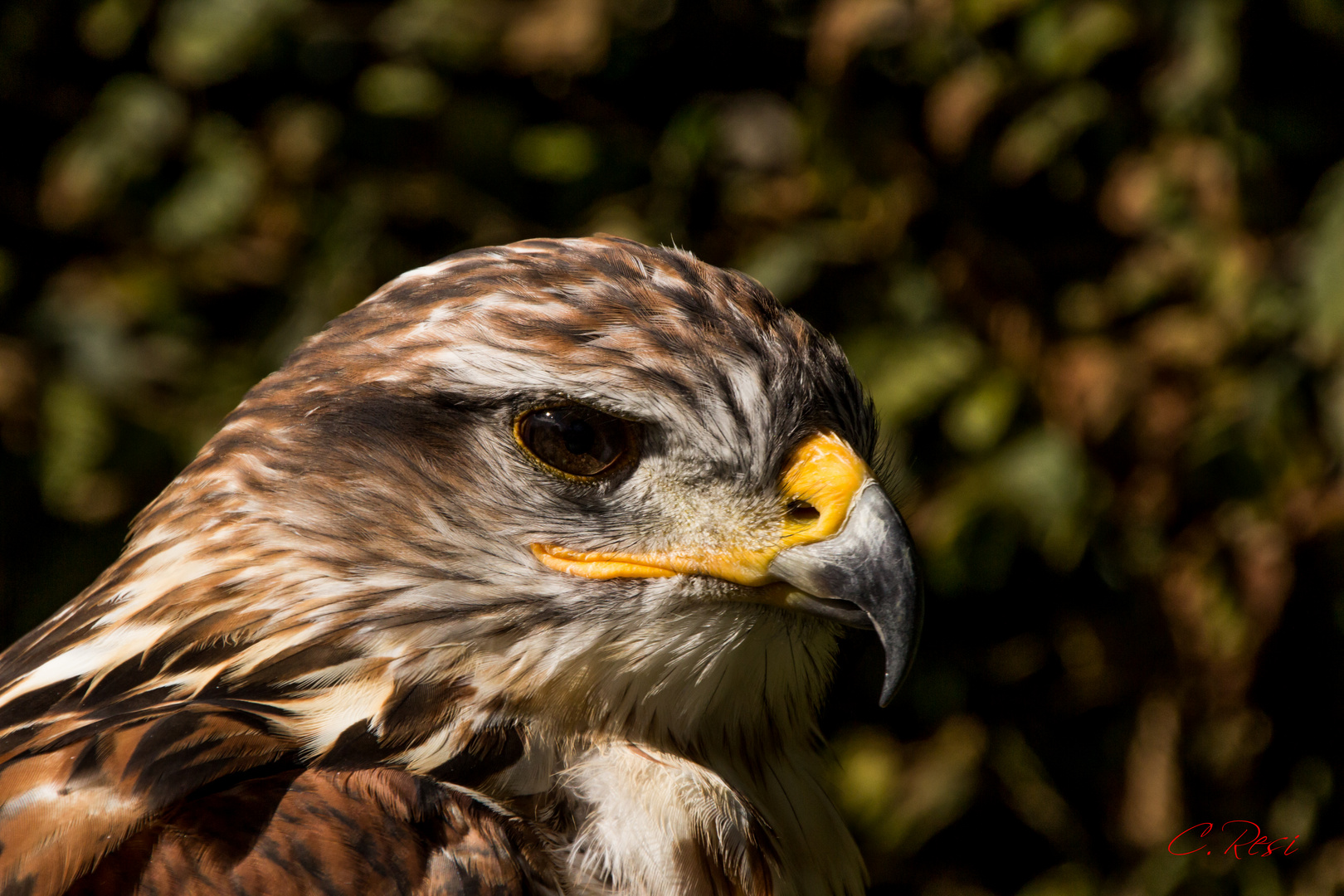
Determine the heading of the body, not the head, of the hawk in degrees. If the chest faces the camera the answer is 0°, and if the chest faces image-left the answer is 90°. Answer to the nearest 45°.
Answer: approximately 270°
